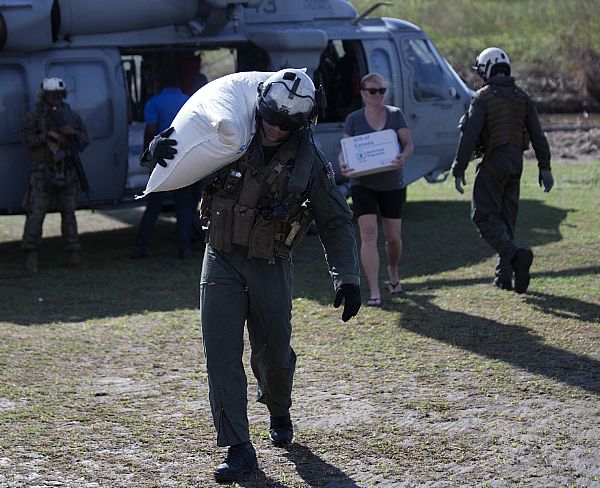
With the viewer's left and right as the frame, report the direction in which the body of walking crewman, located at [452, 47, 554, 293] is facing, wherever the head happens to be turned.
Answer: facing away from the viewer and to the left of the viewer

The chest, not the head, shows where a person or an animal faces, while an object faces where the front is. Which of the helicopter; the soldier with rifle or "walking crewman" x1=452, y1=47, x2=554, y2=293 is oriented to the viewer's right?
the helicopter

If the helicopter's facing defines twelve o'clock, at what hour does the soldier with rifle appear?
The soldier with rifle is roughly at 4 o'clock from the helicopter.

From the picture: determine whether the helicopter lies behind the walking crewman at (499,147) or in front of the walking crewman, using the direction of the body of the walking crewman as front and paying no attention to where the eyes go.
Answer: in front

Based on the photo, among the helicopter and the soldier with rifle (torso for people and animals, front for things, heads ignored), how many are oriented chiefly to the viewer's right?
1

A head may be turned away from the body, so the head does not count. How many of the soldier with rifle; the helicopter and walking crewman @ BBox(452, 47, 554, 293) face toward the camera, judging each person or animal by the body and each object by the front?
1

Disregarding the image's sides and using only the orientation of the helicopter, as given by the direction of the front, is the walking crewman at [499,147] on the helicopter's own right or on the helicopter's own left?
on the helicopter's own right

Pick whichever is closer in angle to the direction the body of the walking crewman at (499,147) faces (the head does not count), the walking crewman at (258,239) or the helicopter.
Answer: the helicopter

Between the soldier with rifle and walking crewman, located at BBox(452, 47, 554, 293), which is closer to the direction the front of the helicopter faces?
the walking crewman

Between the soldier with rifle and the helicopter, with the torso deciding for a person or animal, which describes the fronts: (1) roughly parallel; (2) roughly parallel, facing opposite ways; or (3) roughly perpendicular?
roughly perpendicular

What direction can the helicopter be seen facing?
to the viewer's right

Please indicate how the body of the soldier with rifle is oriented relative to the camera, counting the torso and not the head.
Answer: toward the camera

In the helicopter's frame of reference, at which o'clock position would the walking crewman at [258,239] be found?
The walking crewman is roughly at 3 o'clock from the helicopter.

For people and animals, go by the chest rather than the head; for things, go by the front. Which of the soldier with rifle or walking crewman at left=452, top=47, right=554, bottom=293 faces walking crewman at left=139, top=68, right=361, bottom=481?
the soldier with rifle
